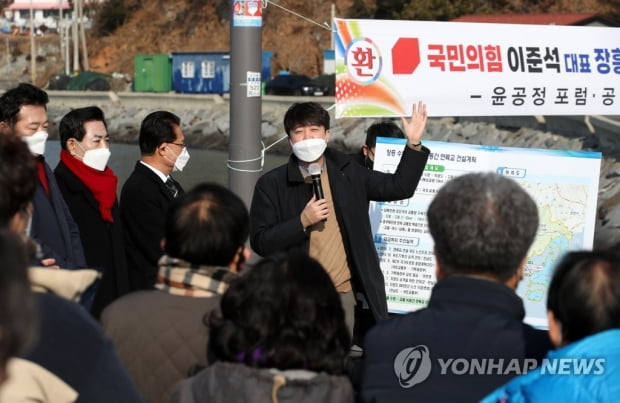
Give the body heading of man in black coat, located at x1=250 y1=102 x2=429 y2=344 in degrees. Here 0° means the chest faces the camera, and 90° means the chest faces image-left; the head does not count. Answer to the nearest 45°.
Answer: approximately 0°

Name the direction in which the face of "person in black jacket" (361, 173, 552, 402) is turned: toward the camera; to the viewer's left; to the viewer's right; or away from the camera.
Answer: away from the camera

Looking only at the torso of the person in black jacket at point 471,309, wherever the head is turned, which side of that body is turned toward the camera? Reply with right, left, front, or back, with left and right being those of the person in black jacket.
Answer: back

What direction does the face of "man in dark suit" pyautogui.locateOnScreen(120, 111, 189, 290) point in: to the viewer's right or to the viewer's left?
to the viewer's right

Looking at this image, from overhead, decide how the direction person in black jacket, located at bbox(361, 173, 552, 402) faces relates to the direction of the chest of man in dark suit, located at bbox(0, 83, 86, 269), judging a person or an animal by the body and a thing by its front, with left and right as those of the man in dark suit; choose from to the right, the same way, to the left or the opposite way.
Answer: to the left

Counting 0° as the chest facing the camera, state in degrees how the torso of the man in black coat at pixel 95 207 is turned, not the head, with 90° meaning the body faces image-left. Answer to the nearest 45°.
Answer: approximately 315°

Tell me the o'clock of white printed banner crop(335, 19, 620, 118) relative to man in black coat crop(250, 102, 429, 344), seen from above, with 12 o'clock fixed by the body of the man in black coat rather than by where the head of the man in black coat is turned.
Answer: The white printed banner is roughly at 7 o'clock from the man in black coat.

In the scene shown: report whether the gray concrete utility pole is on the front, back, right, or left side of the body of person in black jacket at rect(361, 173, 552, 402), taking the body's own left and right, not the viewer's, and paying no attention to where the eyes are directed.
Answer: front

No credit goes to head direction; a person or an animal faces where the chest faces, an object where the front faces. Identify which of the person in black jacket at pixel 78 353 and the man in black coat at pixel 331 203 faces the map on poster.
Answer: the person in black jacket

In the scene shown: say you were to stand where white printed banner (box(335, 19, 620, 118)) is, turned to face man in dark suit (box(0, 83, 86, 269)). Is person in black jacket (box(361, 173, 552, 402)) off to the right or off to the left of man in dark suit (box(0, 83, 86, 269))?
left

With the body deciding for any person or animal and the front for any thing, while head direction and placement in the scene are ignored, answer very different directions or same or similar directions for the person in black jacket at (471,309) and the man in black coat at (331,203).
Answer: very different directions

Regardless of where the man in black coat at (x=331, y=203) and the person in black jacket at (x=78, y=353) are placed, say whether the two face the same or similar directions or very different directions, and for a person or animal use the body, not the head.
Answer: very different directions
